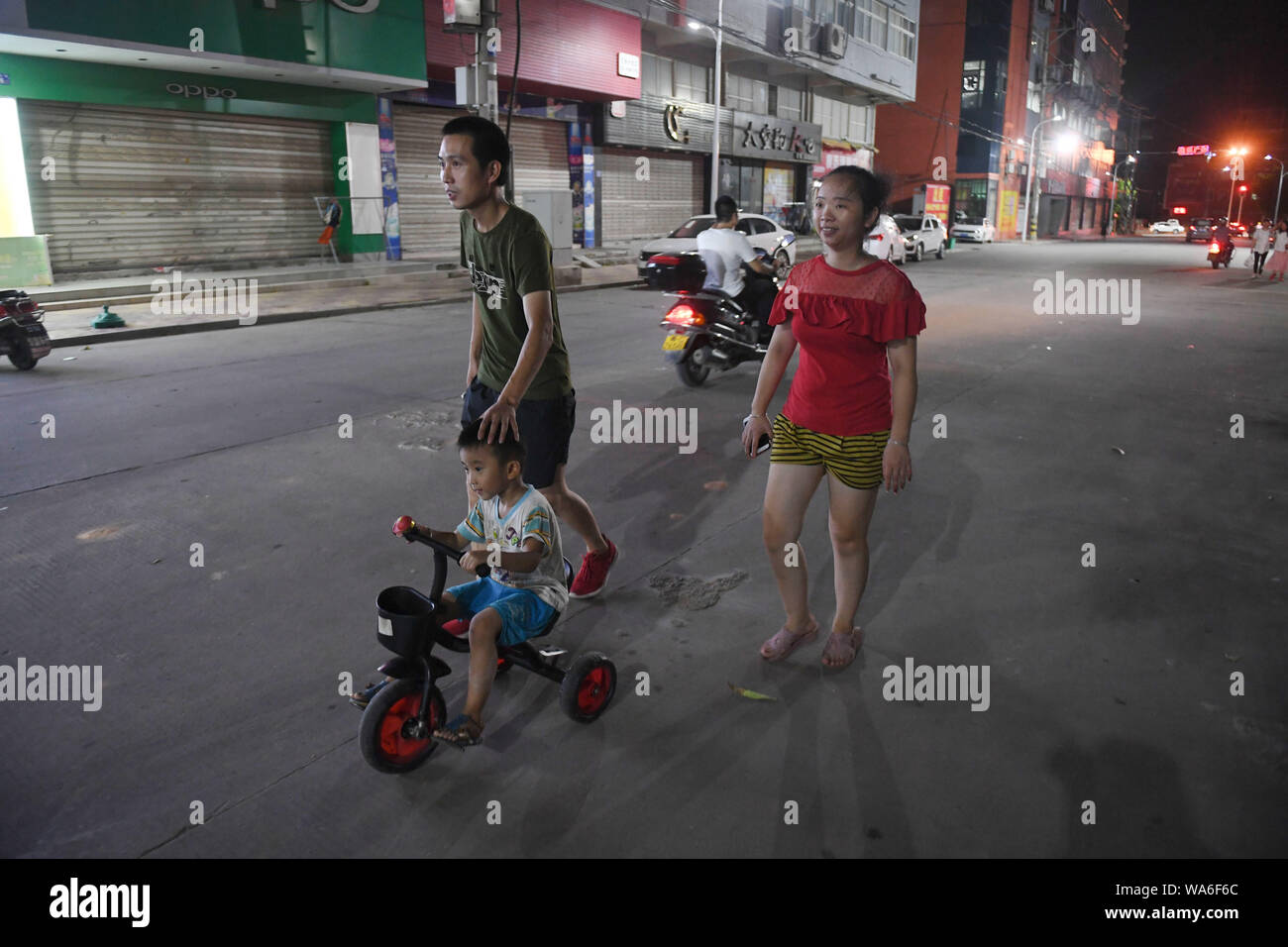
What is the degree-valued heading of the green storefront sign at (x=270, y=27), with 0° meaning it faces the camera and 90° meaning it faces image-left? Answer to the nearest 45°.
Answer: approximately 315°

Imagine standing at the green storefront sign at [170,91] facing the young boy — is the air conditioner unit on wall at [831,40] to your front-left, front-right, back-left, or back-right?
back-left

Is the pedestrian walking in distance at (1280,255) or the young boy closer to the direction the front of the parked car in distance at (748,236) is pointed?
the young boy

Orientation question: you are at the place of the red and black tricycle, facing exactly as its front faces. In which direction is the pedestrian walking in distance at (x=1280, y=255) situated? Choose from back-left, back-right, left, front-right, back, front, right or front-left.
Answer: back

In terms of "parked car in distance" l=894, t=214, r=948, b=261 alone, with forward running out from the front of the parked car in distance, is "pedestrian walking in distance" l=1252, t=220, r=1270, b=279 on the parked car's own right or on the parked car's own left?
on the parked car's own left

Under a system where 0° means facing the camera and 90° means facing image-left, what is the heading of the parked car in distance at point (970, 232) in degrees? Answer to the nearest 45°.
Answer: approximately 45°

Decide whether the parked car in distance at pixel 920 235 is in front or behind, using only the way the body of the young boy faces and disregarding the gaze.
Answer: behind

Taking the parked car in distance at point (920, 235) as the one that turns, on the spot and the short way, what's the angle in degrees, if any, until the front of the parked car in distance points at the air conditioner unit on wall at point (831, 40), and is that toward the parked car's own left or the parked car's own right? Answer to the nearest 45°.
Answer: approximately 90° to the parked car's own right

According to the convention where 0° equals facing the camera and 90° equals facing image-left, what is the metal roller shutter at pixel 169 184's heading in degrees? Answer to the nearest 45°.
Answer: approximately 315°

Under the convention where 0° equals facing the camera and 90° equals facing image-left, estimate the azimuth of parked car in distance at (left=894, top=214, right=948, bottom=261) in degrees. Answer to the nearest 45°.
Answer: approximately 45°

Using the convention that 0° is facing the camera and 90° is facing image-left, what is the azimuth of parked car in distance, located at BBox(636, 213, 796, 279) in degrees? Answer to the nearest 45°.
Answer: approximately 45°

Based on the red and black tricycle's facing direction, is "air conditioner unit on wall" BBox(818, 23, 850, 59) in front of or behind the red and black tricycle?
behind

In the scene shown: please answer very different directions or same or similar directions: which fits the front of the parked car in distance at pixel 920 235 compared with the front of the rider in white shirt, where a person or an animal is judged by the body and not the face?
very different directions
